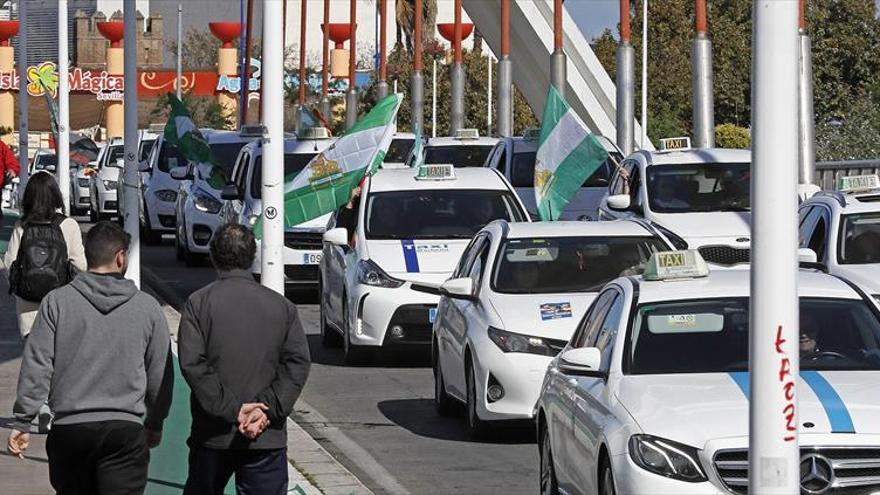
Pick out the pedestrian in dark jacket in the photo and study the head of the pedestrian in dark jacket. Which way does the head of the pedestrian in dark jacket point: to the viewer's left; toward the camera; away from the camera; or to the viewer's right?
away from the camera

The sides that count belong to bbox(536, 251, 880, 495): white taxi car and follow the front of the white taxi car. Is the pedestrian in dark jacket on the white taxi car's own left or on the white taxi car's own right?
on the white taxi car's own right

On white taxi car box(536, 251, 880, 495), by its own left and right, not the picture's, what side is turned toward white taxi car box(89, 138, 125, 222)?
back

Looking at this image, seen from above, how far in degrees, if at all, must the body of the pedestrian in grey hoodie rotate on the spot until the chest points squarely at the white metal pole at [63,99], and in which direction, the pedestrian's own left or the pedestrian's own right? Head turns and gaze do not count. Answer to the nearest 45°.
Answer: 0° — they already face it

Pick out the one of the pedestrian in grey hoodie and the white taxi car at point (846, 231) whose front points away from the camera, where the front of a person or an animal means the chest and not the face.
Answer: the pedestrian in grey hoodie

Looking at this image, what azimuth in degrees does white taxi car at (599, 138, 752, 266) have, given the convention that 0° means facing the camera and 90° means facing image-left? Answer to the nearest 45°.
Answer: approximately 315°

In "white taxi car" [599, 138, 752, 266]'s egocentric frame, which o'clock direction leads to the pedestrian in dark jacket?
The pedestrian in dark jacket is roughly at 2 o'clock from the white taxi car.

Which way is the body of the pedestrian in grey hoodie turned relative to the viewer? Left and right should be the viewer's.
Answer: facing away from the viewer

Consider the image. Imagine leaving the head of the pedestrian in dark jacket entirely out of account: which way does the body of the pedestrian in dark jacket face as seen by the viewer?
away from the camera

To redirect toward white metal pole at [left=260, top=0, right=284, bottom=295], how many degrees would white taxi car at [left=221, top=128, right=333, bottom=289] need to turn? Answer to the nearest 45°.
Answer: approximately 45° to its right

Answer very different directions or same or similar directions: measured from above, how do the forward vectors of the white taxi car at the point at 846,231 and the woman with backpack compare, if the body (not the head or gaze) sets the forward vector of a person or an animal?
very different directions

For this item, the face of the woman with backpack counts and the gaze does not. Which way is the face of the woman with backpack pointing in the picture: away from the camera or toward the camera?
away from the camera

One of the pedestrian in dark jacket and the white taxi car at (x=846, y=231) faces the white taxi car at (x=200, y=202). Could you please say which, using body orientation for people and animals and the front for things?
the pedestrian in dark jacket
